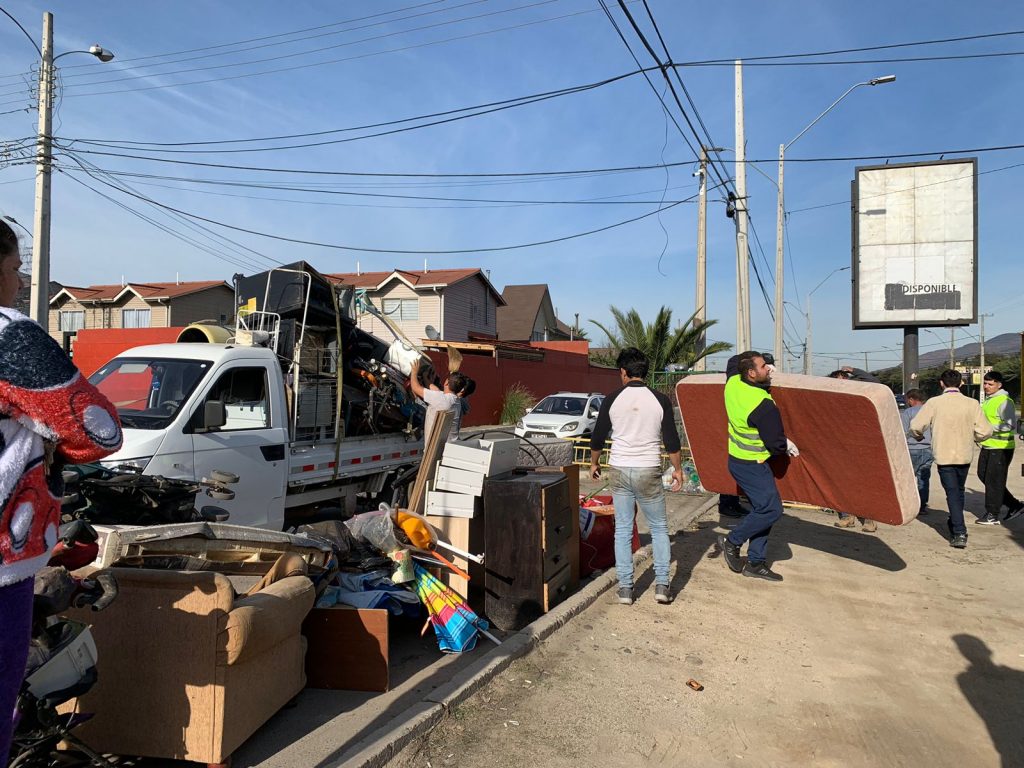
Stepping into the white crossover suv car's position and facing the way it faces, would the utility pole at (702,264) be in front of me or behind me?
behind

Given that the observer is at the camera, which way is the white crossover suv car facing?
facing the viewer and to the left of the viewer

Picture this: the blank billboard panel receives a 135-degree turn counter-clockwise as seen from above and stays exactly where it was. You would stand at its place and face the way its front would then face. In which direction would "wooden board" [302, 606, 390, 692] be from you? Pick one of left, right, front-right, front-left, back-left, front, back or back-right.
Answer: back-right

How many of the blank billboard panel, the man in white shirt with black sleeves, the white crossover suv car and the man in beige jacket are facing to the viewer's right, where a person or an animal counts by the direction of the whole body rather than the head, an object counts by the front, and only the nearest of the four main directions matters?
0

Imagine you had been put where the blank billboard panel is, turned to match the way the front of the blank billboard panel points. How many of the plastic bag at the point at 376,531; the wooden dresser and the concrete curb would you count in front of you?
3

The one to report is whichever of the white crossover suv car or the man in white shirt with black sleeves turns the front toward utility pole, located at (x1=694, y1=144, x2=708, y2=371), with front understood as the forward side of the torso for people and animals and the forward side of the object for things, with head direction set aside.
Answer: the man in white shirt with black sleeves

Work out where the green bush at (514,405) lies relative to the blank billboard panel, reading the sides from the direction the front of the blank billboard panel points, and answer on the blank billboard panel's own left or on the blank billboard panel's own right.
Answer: on the blank billboard panel's own right

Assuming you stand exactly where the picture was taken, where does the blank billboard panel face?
facing the viewer

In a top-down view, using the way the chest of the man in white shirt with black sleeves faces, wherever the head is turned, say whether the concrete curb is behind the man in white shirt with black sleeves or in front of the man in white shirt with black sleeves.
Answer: behind

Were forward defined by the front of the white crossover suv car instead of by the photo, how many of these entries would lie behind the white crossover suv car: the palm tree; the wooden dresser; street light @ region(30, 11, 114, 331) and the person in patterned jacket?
1

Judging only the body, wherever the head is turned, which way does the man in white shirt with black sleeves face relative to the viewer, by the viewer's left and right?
facing away from the viewer

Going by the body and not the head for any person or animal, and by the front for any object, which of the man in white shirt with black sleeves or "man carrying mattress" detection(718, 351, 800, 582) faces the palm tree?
the man in white shirt with black sleeves
